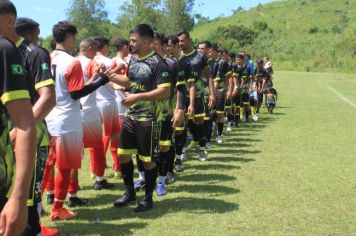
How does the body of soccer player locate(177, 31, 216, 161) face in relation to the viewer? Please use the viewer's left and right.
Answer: facing the viewer and to the left of the viewer

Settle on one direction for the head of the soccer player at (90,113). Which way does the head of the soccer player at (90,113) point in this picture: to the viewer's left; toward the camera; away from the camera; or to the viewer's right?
to the viewer's right

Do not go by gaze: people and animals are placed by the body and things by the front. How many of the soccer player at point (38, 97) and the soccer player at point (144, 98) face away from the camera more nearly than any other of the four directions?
0

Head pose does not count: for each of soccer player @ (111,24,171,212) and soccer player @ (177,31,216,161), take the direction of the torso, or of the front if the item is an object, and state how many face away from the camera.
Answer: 0

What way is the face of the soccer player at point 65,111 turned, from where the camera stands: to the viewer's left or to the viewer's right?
to the viewer's right

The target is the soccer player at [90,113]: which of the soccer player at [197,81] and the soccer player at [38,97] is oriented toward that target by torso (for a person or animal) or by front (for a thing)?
the soccer player at [197,81]

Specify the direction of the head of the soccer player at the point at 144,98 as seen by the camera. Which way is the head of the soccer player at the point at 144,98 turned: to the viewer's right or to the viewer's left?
to the viewer's left

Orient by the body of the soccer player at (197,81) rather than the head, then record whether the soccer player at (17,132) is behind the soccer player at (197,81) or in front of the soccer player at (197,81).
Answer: in front

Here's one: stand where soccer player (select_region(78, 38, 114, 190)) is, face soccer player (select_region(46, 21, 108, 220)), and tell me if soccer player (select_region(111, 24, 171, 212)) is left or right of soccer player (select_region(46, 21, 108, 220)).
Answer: left

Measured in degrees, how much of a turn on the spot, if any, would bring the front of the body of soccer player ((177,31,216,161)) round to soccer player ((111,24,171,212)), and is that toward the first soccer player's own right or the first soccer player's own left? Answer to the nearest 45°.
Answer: approximately 45° to the first soccer player's own left
